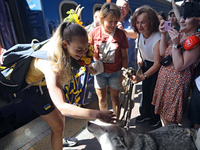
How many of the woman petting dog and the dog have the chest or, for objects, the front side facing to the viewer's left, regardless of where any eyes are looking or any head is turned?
1

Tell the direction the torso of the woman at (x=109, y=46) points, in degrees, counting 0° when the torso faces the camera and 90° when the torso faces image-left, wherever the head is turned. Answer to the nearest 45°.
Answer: approximately 0°

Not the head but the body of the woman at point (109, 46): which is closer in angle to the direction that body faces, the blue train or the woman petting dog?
the woman petting dog

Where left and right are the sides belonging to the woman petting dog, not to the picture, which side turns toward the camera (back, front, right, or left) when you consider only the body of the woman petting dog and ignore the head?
right

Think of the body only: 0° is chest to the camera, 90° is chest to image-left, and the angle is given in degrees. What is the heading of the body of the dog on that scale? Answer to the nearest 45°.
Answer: approximately 90°

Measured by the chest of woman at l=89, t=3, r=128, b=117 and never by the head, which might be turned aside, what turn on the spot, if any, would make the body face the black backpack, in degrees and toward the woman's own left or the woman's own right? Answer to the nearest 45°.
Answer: approximately 45° to the woman's own right

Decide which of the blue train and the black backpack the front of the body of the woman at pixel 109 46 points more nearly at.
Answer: the black backpack

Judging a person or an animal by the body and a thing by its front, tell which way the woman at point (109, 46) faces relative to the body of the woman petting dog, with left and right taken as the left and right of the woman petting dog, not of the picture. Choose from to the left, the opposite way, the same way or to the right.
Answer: to the right

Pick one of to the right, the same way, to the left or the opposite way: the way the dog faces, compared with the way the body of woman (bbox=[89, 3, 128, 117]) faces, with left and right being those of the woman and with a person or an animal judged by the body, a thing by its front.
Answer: to the right

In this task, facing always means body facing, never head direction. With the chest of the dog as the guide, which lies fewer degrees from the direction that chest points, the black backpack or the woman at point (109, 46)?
the black backpack

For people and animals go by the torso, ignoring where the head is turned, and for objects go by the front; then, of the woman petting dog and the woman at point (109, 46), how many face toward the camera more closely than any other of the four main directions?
1
